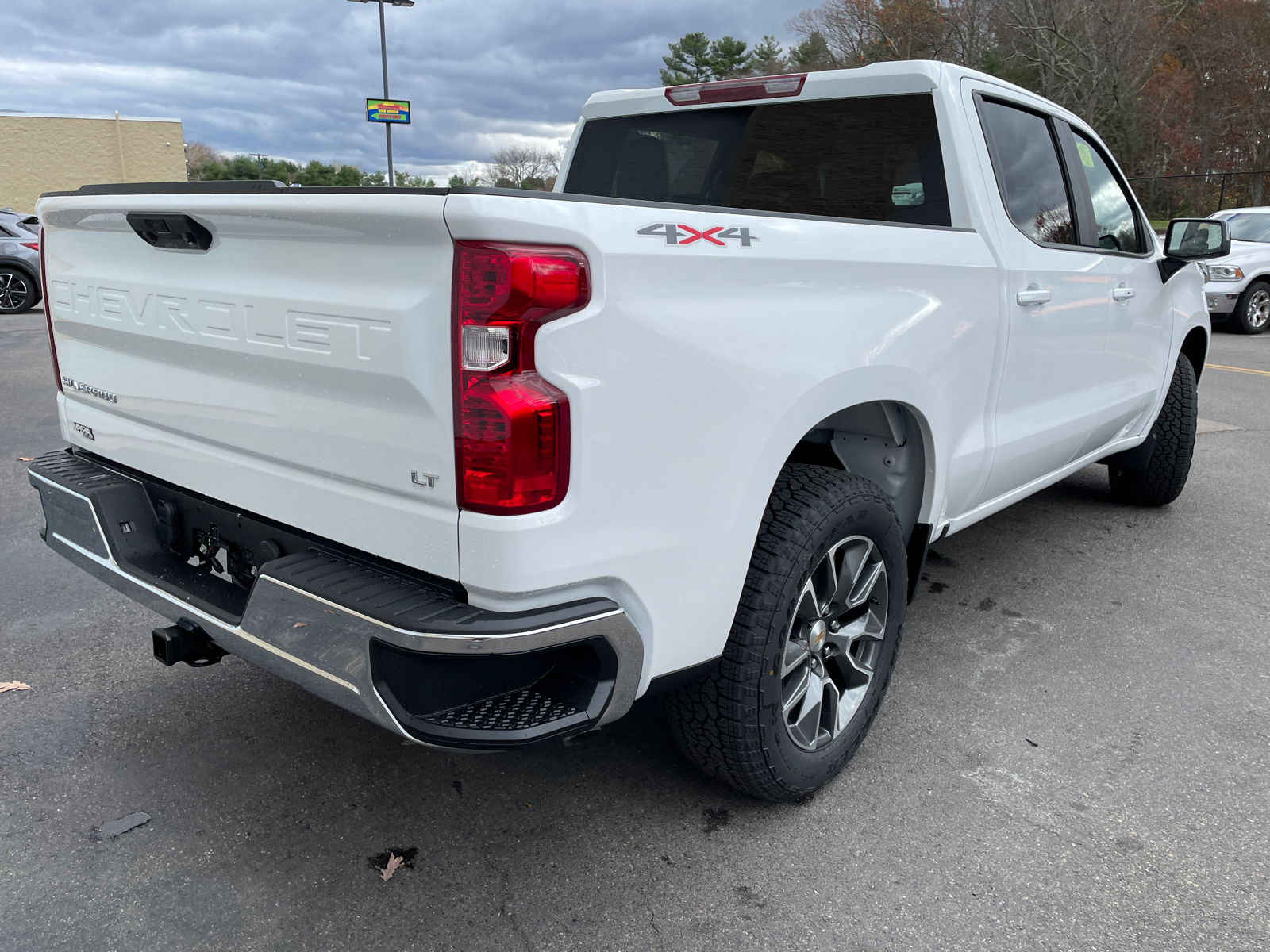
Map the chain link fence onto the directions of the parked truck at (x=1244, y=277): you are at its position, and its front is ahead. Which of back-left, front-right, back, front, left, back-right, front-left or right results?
back-right

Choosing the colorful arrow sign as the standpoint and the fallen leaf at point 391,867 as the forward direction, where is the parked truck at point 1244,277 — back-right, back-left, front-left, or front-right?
front-left

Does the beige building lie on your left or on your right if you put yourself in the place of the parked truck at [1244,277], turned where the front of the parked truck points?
on your right

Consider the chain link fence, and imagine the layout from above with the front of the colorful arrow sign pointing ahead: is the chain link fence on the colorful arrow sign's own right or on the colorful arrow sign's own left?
on the colorful arrow sign's own left

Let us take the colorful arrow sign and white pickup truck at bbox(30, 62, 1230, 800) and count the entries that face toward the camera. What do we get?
1

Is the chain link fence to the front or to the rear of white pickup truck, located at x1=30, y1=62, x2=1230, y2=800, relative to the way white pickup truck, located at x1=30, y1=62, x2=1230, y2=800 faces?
to the front

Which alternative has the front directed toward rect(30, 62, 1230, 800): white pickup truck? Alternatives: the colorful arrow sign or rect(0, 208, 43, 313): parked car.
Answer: the colorful arrow sign

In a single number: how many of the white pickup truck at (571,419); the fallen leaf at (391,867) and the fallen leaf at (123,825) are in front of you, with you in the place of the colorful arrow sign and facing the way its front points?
3

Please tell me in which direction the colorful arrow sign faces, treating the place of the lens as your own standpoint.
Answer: facing the viewer

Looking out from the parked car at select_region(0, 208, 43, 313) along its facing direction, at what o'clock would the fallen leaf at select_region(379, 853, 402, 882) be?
The fallen leaf is roughly at 9 o'clock from the parked car.

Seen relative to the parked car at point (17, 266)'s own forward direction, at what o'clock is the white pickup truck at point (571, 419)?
The white pickup truck is roughly at 9 o'clock from the parked car.

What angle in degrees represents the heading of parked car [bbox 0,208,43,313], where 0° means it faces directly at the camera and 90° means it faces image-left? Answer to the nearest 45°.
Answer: approximately 90°

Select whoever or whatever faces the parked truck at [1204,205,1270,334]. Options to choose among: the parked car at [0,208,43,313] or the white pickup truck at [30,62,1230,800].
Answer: the white pickup truck

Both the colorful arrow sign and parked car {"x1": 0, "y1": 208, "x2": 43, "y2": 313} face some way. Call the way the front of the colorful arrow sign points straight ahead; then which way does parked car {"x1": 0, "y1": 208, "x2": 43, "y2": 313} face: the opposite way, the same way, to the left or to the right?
to the right

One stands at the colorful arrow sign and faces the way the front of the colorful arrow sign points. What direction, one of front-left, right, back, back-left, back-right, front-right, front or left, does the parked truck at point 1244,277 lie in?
front-left

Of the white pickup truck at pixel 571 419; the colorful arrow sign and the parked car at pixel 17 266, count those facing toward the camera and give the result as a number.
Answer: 1

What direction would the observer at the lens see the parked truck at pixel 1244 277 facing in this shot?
facing the viewer and to the left of the viewer

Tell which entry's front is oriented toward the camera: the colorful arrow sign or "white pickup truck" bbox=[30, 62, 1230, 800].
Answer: the colorful arrow sign

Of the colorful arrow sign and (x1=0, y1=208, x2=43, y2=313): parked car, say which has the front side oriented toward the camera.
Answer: the colorful arrow sign

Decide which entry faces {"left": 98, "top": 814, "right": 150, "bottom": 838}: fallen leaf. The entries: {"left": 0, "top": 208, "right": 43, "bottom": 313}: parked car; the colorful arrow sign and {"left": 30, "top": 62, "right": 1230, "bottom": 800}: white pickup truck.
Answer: the colorful arrow sign
